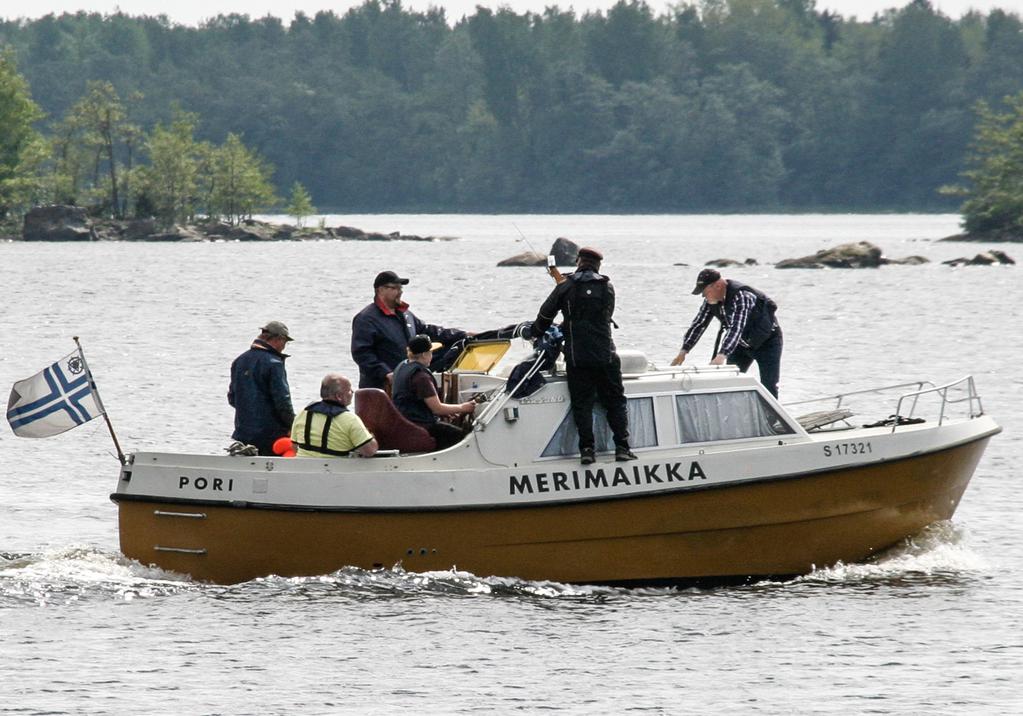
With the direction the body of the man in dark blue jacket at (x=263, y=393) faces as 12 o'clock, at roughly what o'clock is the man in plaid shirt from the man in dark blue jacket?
The man in plaid shirt is roughly at 1 o'clock from the man in dark blue jacket.

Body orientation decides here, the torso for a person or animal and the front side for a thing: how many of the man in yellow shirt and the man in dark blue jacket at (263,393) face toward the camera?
0

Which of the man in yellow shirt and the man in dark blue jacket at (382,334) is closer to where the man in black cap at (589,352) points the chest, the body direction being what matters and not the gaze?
the man in dark blue jacket

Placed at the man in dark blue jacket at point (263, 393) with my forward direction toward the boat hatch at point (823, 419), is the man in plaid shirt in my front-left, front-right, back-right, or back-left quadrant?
front-left

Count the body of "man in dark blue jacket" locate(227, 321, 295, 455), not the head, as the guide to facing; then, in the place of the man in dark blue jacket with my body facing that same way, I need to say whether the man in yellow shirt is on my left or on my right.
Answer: on my right

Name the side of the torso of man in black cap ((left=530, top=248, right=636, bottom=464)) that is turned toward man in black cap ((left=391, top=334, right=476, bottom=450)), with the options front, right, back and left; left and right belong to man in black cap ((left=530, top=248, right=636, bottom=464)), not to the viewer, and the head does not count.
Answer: left

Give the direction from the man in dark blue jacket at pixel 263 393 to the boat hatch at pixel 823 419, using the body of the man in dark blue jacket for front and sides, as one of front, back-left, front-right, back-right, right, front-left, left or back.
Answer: front-right

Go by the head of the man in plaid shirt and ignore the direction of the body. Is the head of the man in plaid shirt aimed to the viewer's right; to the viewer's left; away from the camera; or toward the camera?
to the viewer's left

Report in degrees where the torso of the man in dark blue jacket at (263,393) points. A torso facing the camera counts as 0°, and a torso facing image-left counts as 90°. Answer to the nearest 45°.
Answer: approximately 225°

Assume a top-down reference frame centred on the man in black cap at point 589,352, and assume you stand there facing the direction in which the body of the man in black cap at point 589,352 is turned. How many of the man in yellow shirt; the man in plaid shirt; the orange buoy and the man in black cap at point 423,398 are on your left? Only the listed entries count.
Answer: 3

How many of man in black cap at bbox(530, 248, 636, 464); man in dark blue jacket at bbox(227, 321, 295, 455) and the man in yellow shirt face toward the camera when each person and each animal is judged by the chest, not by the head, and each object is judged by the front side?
0

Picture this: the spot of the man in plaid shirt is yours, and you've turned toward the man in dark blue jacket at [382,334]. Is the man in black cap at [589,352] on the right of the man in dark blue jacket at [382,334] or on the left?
left

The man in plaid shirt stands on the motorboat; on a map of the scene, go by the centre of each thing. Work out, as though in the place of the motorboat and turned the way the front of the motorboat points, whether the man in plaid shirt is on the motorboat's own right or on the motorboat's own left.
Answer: on the motorboat's own left

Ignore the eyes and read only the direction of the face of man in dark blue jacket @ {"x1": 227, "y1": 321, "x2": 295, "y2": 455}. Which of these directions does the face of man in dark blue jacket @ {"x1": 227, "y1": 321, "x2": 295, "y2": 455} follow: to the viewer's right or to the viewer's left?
to the viewer's right

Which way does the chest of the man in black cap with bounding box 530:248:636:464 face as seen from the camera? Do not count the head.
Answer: away from the camera

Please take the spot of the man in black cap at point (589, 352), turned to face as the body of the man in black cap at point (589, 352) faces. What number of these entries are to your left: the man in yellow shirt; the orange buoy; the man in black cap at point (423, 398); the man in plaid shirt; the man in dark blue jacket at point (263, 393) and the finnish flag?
5

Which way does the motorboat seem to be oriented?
to the viewer's right

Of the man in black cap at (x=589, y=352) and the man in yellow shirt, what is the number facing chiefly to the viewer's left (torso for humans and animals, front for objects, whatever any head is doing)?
0

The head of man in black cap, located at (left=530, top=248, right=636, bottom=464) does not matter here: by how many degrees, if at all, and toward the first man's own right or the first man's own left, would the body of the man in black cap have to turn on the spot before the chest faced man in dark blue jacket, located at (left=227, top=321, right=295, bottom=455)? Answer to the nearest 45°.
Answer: approximately 90° to the first man's own left
